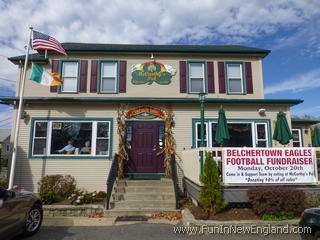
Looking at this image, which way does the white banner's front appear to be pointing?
toward the camera

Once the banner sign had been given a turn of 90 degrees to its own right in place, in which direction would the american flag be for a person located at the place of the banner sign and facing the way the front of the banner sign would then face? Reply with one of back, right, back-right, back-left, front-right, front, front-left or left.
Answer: front

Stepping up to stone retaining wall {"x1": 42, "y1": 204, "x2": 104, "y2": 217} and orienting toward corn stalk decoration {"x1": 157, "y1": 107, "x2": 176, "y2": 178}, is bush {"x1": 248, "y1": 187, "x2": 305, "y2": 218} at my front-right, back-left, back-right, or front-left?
front-right

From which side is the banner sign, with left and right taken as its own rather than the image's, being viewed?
front

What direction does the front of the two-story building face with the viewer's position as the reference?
facing the viewer

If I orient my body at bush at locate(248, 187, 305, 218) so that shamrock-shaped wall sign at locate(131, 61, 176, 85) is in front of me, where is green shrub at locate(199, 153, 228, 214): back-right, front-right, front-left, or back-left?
front-left

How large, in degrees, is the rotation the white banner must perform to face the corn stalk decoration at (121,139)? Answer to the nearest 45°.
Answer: approximately 90° to its right

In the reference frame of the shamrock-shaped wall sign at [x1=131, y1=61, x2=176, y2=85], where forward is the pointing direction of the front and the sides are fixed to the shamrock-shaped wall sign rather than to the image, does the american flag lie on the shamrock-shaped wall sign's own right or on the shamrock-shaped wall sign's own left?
on the shamrock-shaped wall sign's own right

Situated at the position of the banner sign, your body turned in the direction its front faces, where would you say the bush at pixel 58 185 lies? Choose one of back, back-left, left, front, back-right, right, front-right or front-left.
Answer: right

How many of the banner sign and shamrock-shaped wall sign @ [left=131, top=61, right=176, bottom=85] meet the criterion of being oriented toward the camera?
2

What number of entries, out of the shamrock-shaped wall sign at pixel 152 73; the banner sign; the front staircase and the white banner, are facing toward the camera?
4
